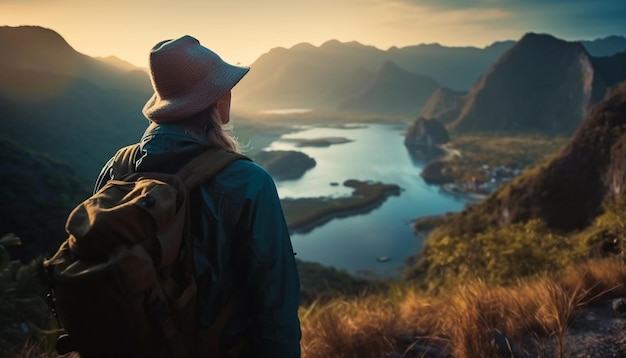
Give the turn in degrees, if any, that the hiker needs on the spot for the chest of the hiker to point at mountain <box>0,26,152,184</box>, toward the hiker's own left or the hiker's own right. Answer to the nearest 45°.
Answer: approximately 45° to the hiker's own left

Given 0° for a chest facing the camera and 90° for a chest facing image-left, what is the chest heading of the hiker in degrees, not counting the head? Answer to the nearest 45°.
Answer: approximately 225°

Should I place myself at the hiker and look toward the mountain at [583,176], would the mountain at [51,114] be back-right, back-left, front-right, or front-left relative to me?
front-left

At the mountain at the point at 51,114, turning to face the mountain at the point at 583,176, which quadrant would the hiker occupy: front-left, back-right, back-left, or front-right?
front-right

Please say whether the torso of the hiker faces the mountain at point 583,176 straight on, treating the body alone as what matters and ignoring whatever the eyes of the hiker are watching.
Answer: yes
